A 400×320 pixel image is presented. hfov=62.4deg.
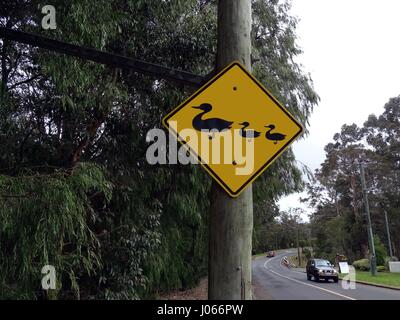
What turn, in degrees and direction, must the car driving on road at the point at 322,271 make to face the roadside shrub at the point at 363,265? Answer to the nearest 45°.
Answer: approximately 135° to its left

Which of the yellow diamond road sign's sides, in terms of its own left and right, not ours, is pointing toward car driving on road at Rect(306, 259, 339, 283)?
back

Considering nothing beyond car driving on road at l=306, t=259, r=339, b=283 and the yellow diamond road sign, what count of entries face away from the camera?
0

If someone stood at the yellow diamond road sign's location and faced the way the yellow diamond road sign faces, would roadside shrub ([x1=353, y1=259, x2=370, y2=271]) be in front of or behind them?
behind

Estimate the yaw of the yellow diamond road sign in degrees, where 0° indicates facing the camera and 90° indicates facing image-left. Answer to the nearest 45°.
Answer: approximately 0°

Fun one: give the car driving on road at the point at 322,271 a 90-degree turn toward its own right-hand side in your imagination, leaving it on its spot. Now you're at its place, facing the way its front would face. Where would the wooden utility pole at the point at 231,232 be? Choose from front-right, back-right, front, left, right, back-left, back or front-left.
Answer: front-left

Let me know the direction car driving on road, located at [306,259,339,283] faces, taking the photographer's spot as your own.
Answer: facing the viewer and to the right of the viewer

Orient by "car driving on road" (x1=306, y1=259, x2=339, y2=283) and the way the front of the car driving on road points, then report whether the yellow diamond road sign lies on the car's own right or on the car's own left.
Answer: on the car's own right
